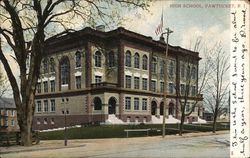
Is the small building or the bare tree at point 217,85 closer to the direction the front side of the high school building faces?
the bare tree

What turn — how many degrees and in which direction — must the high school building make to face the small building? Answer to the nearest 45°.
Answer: approximately 180°

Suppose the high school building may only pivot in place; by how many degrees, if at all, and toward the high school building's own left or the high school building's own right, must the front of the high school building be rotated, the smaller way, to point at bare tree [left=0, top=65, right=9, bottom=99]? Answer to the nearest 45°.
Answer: approximately 135° to the high school building's own right

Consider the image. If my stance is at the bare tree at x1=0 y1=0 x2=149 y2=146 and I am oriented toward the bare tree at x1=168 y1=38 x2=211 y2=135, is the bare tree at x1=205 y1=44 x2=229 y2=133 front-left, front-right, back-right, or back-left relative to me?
front-right

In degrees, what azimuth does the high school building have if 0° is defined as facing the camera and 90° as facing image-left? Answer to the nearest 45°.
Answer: approximately 315°
